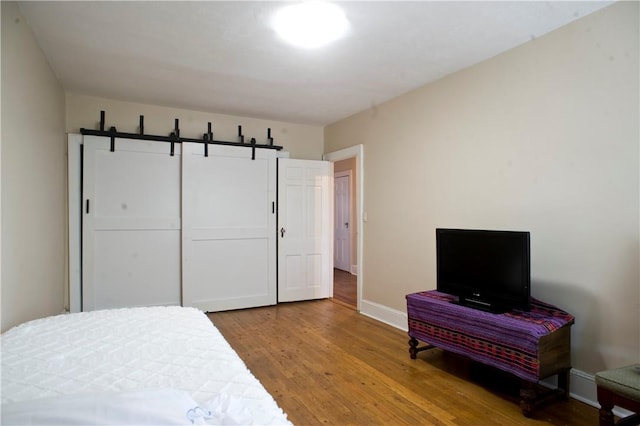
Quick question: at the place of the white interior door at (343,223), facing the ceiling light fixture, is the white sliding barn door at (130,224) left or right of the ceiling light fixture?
right

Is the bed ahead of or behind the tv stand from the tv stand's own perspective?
ahead

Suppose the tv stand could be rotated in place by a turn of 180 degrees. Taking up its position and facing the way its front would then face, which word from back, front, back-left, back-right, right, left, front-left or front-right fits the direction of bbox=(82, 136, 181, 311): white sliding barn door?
back-left

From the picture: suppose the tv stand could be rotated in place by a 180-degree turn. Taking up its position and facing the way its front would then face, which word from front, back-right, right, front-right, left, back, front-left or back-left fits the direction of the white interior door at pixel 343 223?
left

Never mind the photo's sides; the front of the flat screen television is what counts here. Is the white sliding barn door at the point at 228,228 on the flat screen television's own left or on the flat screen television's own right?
on the flat screen television's own right

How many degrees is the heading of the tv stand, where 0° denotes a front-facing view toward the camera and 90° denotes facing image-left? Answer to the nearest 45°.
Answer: approximately 45°

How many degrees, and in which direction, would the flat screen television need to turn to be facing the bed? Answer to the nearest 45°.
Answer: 0° — it already faces it

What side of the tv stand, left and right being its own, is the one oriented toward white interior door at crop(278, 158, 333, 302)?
right
